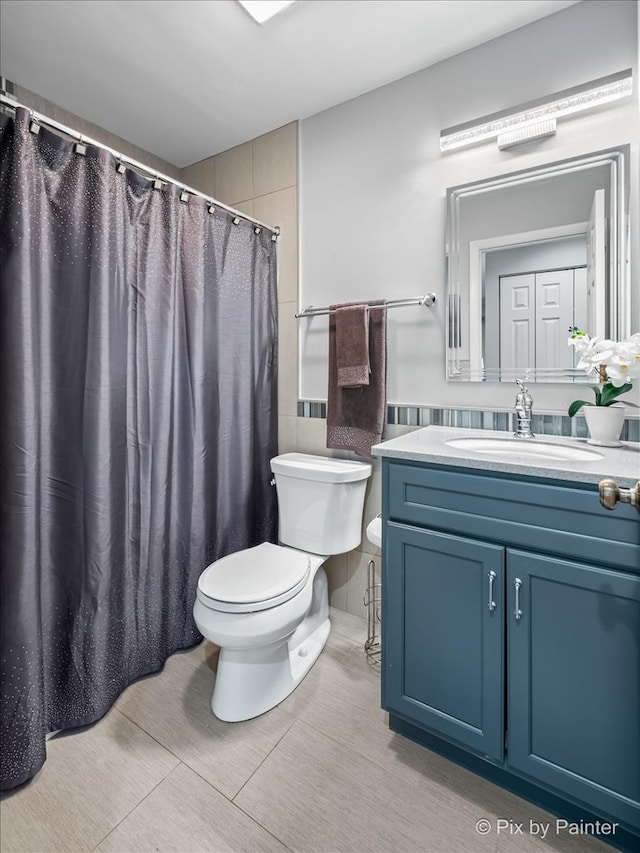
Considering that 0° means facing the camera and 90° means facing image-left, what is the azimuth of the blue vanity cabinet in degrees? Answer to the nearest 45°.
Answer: approximately 45°

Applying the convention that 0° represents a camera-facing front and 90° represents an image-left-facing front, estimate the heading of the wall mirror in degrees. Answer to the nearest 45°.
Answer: approximately 45°
